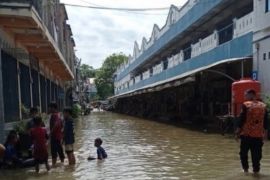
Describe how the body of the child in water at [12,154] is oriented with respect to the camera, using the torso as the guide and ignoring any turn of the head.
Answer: to the viewer's right

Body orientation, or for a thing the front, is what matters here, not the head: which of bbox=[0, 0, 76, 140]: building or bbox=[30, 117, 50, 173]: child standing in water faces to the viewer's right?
the building

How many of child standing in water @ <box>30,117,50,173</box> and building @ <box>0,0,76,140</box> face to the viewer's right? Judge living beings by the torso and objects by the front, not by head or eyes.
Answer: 1

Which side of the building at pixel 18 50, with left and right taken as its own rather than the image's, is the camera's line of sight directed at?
right

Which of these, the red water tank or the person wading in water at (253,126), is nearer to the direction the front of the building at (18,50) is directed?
the red water tank

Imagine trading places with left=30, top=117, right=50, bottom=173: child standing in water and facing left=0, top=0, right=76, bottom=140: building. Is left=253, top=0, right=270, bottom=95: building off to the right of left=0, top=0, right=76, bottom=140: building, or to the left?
right

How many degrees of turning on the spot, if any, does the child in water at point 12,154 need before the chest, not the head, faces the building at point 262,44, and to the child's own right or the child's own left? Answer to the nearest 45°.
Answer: approximately 45° to the child's own left
